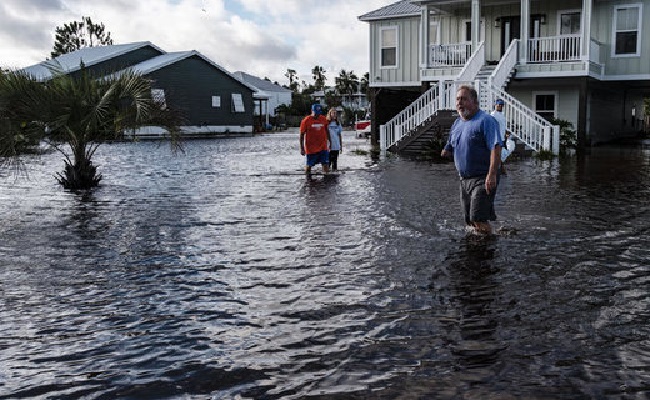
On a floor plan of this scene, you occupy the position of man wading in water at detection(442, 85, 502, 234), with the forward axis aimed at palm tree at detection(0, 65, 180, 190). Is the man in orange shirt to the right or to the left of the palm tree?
right

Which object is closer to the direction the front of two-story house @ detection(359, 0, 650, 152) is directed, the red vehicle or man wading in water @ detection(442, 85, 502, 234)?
the man wading in water

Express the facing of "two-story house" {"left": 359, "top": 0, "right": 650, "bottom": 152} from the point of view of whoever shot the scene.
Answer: facing the viewer

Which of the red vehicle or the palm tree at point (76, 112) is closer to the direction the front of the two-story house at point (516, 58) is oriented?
the palm tree

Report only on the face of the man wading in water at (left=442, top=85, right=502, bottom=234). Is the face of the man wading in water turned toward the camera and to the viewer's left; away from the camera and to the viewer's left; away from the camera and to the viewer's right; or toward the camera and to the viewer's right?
toward the camera and to the viewer's left

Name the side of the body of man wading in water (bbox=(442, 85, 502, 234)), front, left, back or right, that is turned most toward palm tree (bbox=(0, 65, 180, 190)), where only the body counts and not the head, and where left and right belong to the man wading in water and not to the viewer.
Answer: right

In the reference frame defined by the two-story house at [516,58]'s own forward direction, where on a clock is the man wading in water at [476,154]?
The man wading in water is roughly at 12 o'clock from the two-story house.

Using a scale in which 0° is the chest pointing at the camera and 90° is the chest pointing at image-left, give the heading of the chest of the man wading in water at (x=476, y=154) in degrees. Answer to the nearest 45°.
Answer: approximately 45°

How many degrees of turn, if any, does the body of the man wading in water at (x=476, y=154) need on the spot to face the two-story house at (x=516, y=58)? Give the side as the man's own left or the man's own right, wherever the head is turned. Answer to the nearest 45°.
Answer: approximately 135° to the man's own right

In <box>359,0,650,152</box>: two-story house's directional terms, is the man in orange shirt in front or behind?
in front
